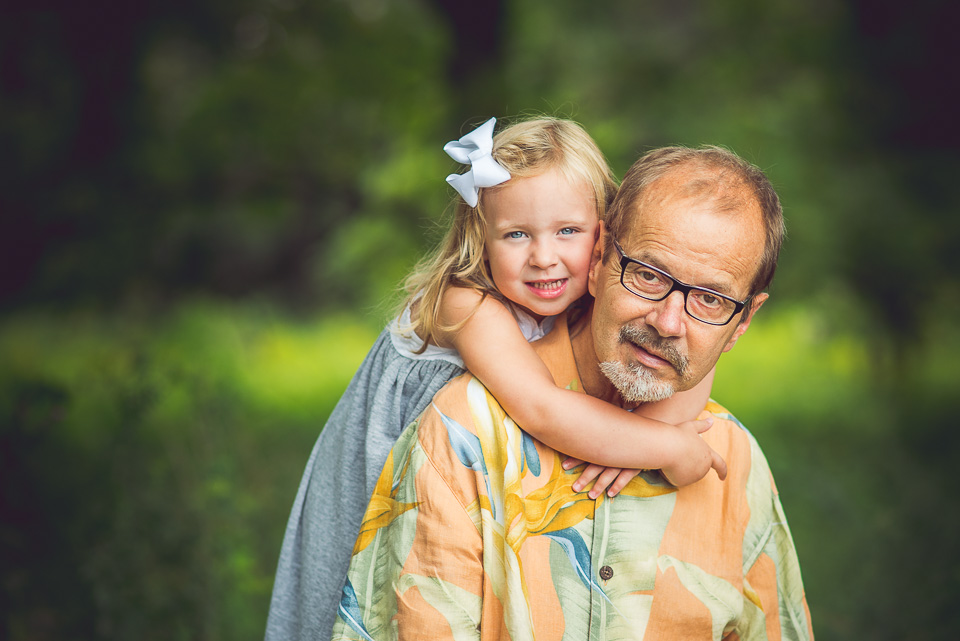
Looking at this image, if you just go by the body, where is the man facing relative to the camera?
toward the camera
